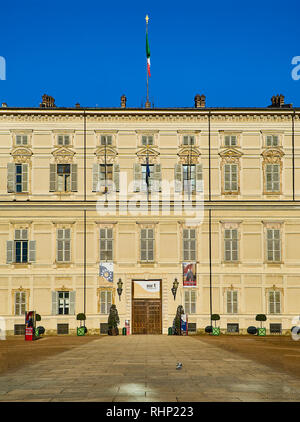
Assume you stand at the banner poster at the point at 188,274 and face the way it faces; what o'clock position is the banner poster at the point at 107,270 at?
the banner poster at the point at 107,270 is roughly at 3 o'clock from the banner poster at the point at 188,274.

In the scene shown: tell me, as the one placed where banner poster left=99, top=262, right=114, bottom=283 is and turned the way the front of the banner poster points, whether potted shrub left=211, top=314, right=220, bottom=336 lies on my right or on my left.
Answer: on my left

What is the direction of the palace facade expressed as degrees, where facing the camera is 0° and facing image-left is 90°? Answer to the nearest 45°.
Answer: approximately 0°

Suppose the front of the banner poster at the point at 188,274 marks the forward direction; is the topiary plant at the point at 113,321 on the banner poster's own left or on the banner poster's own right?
on the banner poster's own right

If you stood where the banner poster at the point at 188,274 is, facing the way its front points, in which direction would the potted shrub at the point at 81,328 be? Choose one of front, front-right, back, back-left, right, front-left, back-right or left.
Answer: right

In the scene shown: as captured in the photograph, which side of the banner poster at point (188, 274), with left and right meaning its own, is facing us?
front

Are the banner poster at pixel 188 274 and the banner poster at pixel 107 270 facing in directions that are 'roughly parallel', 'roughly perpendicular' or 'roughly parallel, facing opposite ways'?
roughly parallel

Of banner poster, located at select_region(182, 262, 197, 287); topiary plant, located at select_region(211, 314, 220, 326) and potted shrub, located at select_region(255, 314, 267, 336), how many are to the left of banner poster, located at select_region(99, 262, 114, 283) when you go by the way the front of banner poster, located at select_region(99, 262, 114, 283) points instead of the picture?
3

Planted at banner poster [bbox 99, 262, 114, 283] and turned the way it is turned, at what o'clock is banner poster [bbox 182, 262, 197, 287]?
banner poster [bbox 182, 262, 197, 287] is roughly at 9 o'clock from banner poster [bbox 99, 262, 114, 283].
